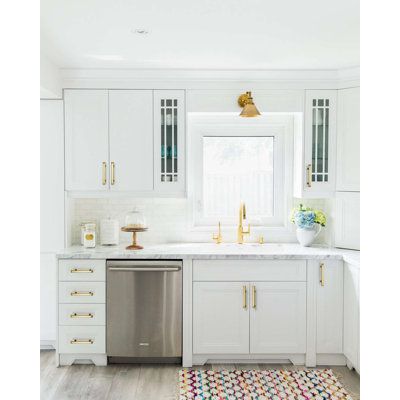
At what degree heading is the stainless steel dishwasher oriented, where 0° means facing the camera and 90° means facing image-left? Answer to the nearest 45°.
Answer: approximately 0°

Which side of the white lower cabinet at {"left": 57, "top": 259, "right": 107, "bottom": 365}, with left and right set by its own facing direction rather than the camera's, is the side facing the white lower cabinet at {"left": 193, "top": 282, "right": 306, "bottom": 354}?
left

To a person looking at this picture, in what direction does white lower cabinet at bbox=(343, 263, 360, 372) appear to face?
facing to the left of the viewer

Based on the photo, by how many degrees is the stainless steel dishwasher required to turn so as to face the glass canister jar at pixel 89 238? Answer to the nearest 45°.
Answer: approximately 135° to its right
